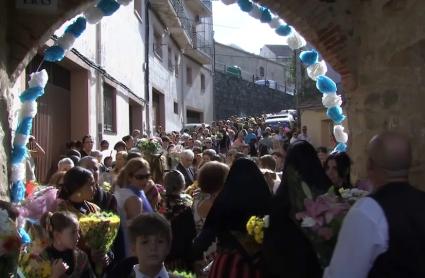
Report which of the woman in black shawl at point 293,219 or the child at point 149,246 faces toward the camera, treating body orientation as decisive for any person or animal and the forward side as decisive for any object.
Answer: the child

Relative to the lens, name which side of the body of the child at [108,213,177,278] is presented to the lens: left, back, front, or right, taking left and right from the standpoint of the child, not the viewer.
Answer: front

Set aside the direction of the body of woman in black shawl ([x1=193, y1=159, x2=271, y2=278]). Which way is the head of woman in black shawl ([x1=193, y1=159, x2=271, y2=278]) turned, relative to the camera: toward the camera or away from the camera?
away from the camera

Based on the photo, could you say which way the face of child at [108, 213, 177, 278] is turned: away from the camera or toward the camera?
toward the camera

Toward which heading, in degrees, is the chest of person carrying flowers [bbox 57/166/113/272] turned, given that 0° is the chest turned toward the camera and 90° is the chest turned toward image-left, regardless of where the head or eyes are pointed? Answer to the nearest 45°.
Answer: approximately 315°

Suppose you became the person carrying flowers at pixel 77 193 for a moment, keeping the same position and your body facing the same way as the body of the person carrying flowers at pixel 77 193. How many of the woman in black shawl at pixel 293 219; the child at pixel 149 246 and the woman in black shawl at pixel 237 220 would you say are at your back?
0

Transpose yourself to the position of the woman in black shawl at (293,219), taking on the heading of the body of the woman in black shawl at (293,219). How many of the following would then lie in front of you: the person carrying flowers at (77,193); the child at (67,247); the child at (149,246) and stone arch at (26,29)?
0

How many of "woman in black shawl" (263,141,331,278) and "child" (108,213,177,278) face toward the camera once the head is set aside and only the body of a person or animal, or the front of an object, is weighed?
1
